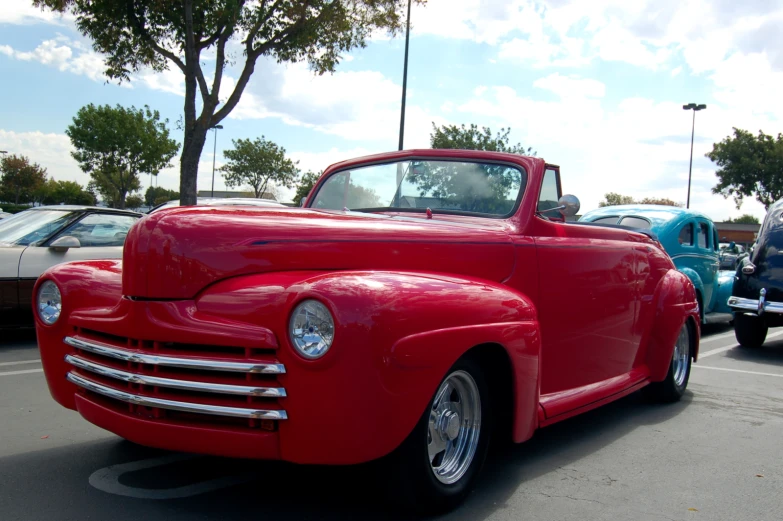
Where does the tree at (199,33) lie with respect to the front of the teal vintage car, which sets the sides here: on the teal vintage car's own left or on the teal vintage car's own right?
on the teal vintage car's own left

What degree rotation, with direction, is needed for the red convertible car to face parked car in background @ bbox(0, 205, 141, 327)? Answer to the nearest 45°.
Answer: approximately 90° to its right

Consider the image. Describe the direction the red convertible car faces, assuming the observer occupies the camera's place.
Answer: facing the viewer and to the left of the viewer

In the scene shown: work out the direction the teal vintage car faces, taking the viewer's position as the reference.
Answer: facing away from the viewer and to the right of the viewer

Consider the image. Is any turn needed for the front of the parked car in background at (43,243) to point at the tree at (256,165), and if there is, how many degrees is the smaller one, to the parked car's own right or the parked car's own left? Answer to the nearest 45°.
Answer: approximately 135° to the parked car's own right

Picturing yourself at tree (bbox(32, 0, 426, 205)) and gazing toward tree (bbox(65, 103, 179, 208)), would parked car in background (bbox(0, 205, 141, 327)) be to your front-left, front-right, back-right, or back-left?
back-left

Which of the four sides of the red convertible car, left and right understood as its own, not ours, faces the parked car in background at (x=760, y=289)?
back

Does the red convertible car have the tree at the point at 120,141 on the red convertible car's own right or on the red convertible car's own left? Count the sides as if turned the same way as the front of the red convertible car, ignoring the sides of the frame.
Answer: on the red convertible car's own right

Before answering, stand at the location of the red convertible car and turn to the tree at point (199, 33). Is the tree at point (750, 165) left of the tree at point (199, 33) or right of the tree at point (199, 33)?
right

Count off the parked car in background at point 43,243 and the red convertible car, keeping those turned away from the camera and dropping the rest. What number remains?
0

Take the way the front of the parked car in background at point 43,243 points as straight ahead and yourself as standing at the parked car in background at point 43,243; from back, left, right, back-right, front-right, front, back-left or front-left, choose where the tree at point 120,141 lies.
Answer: back-right

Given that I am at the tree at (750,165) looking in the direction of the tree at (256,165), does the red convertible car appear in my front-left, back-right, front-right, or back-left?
front-left
